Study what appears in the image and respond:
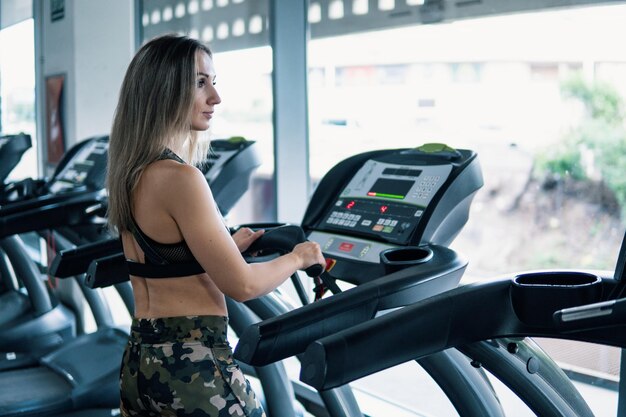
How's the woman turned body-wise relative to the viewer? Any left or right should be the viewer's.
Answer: facing away from the viewer and to the right of the viewer

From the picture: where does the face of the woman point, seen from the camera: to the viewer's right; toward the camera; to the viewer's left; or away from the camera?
to the viewer's right
